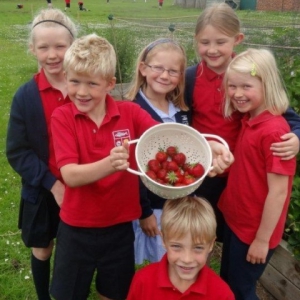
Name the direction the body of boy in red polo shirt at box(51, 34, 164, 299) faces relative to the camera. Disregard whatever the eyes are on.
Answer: toward the camera

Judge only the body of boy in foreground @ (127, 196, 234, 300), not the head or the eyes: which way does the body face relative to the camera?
toward the camera

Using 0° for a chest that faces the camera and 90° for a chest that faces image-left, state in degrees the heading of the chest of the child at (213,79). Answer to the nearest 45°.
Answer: approximately 0°

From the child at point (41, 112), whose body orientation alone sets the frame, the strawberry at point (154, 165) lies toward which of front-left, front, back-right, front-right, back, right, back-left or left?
front

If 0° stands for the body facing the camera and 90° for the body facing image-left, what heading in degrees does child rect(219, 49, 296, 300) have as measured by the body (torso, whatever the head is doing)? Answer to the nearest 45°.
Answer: approximately 45°

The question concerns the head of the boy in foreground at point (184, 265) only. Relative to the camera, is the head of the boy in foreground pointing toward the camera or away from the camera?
toward the camera

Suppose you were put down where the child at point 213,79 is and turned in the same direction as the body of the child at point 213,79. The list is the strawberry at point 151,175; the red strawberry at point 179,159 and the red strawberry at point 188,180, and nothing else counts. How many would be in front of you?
3

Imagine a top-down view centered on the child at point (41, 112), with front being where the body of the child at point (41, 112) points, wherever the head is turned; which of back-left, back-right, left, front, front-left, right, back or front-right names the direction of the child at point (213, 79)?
front-left

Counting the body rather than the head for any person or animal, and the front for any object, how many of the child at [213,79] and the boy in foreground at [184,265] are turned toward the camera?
2

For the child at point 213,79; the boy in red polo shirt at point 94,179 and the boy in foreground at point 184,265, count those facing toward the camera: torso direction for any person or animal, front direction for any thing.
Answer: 3
